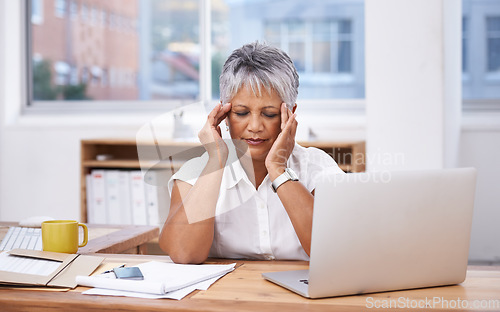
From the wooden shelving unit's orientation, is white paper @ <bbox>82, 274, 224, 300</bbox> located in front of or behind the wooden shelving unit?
in front

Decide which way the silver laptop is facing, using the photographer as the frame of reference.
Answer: facing away from the viewer and to the left of the viewer

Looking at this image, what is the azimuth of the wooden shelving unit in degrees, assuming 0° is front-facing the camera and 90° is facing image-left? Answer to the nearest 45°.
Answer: approximately 0°

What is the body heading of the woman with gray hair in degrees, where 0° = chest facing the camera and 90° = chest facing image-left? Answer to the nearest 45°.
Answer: approximately 0°
